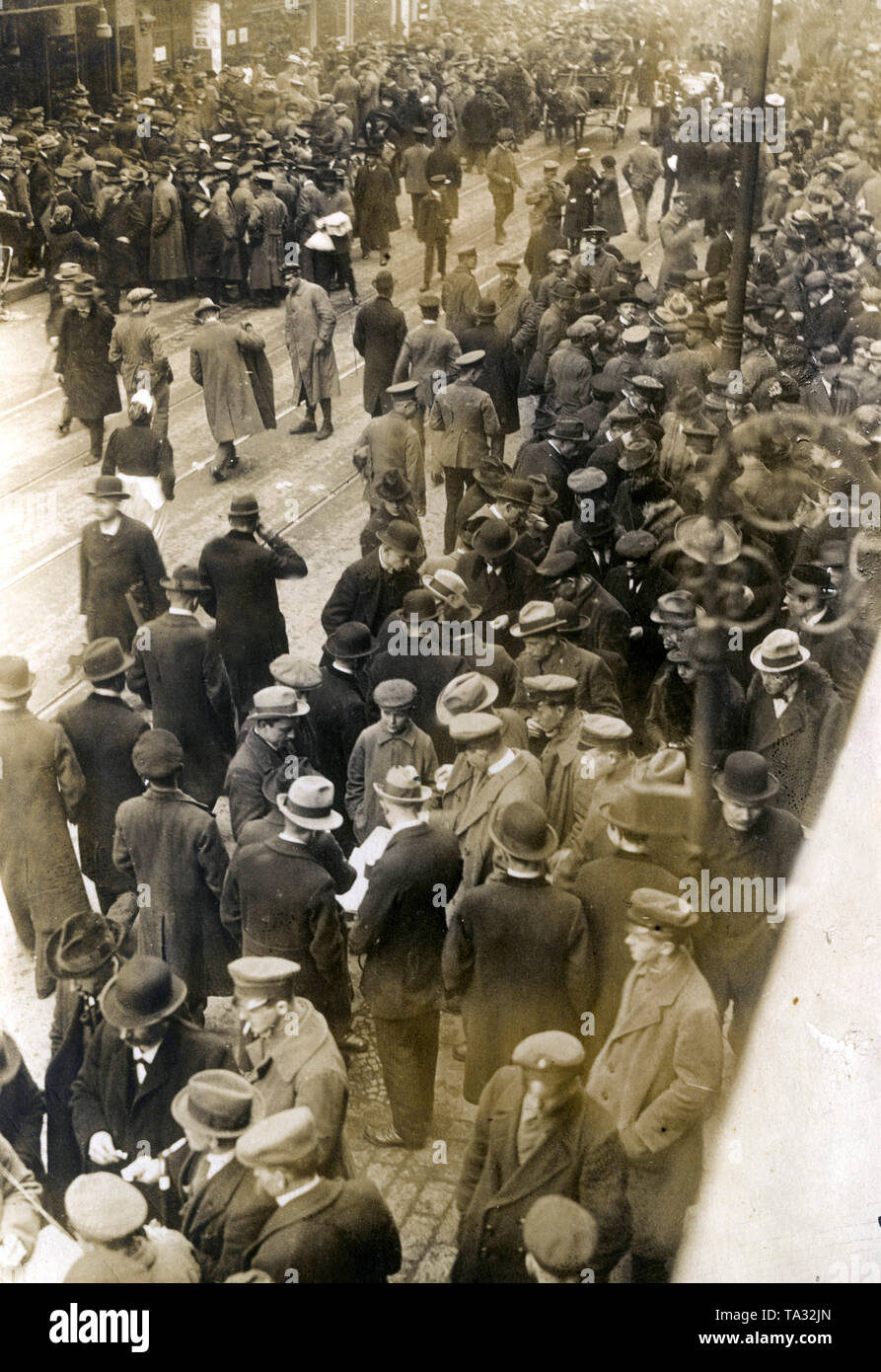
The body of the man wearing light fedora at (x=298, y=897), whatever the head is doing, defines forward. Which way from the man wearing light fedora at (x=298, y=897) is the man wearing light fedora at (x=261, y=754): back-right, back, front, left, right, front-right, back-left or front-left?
front-left

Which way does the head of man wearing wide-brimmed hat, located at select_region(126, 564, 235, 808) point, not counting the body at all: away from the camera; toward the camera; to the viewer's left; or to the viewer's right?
away from the camera

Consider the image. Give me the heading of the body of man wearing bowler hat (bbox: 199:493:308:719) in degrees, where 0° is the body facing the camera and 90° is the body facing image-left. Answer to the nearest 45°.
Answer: approximately 180°

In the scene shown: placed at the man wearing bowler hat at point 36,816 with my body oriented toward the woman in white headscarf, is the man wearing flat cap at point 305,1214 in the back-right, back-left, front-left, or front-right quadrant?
back-right

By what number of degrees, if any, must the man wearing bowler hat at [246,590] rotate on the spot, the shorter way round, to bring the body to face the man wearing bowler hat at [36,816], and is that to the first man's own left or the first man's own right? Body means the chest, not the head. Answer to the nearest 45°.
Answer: approximately 135° to the first man's own left

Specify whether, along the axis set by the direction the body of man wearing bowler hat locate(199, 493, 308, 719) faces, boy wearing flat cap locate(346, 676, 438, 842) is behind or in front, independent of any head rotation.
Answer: behind

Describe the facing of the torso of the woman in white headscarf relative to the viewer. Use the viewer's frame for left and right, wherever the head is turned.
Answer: facing away from the viewer

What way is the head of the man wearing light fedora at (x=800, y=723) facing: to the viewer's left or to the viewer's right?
to the viewer's left

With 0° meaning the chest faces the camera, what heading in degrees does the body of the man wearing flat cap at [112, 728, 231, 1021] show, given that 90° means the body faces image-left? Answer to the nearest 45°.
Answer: approximately 180°

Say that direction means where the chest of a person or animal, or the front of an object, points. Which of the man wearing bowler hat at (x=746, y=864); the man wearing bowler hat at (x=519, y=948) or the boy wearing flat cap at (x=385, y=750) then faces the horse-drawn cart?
the man wearing bowler hat at (x=519, y=948)

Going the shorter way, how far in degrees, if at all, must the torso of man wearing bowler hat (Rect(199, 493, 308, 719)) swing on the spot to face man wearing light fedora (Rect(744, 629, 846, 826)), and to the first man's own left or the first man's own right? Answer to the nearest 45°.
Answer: approximately 135° to the first man's own right
